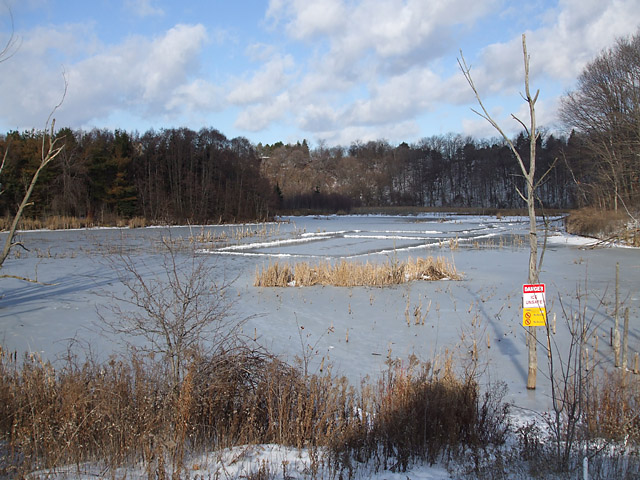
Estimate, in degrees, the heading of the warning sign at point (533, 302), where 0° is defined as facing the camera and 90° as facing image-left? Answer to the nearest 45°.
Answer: approximately 0°

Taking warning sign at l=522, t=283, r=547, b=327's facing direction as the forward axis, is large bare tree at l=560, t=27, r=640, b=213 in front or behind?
behind

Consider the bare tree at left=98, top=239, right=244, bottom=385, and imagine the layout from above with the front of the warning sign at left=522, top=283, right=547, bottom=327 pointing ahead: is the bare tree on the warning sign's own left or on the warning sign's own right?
on the warning sign's own right

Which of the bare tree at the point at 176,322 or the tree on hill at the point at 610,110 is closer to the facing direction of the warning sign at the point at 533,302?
the bare tree
